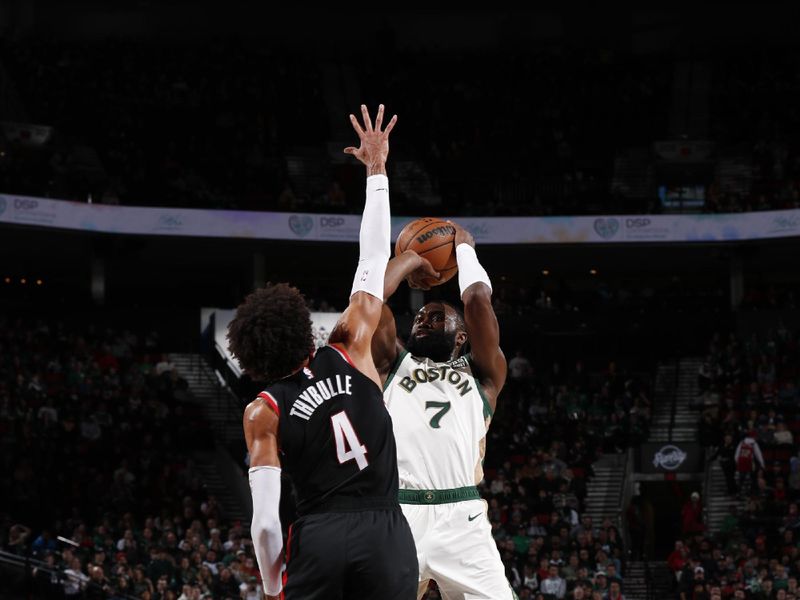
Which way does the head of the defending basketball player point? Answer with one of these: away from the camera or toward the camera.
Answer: away from the camera

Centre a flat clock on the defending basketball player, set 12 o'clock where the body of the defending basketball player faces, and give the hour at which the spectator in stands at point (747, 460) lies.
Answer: The spectator in stands is roughly at 1 o'clock from the defending basketball player.

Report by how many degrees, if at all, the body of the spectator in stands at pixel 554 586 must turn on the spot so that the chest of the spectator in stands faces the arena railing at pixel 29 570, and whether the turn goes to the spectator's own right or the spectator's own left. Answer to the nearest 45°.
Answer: approximately 45° to the spectator's own right

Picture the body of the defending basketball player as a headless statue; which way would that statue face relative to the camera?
away from the camera

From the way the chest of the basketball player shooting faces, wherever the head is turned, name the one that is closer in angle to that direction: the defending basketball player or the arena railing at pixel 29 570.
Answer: the defending basketball player

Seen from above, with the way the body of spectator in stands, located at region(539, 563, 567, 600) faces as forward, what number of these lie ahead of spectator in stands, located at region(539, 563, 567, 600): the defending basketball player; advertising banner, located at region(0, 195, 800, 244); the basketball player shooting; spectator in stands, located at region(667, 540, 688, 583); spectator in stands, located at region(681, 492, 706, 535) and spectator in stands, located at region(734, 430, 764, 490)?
2

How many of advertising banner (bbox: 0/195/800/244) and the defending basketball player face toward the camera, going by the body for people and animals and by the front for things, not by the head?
1

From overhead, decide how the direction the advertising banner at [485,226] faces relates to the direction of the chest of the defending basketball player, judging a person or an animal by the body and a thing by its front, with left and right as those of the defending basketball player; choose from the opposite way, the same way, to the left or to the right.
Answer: the opposite way

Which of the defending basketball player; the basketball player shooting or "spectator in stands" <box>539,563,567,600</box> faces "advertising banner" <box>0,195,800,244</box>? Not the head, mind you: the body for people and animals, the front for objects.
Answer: the defending basketball player

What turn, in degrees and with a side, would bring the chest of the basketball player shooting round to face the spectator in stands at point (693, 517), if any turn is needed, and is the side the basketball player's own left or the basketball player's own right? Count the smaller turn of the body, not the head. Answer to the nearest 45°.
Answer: approximately 180°

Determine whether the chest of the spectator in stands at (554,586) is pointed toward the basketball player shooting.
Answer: yes

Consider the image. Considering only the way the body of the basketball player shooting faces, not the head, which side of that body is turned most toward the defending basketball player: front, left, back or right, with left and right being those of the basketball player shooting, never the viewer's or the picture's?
front

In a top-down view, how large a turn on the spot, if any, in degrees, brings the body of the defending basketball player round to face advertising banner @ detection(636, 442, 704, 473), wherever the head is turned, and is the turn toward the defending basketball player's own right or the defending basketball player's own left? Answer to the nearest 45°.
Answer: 0° — they already face it

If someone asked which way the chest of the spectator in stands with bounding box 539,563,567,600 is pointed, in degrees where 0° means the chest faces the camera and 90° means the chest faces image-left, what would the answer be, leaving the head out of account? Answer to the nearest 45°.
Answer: approximately 0°
